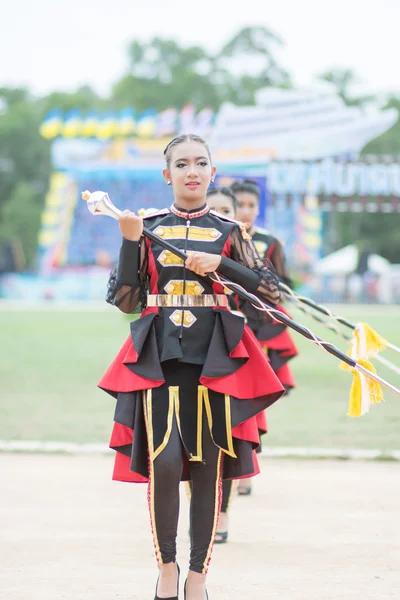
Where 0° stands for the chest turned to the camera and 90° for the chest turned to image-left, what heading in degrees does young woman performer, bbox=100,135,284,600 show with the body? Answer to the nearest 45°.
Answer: approximately 0°

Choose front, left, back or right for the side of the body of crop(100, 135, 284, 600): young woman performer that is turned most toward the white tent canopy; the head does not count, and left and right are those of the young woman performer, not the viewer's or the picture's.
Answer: back

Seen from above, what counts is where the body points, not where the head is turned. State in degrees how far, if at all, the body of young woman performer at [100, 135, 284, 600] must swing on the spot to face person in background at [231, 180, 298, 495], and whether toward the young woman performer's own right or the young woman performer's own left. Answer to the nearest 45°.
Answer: approximately 180°
